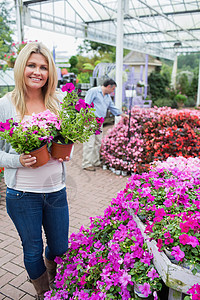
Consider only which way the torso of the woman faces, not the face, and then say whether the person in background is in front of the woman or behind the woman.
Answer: behind

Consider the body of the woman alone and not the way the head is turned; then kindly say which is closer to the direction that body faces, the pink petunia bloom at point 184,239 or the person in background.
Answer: the pink petunia bloom

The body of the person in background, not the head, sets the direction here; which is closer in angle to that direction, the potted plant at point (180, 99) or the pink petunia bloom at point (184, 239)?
the pink petunia bloom

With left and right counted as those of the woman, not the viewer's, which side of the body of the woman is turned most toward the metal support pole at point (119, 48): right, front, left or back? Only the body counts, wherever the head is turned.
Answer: back

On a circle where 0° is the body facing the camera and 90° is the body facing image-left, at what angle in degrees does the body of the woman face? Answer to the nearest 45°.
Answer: approximately 0°

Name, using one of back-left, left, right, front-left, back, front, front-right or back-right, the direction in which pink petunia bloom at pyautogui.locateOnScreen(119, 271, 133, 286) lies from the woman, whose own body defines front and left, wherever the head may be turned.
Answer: front-left

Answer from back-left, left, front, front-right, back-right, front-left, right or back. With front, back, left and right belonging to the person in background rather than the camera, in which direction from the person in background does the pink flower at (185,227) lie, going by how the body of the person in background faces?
front-right

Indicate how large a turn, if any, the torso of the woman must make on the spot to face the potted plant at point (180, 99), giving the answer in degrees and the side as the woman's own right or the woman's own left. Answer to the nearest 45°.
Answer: approximately 135° to the woman's own left

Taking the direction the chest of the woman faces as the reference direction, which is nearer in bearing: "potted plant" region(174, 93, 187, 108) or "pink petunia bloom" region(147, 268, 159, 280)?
the pink petunia bloom
